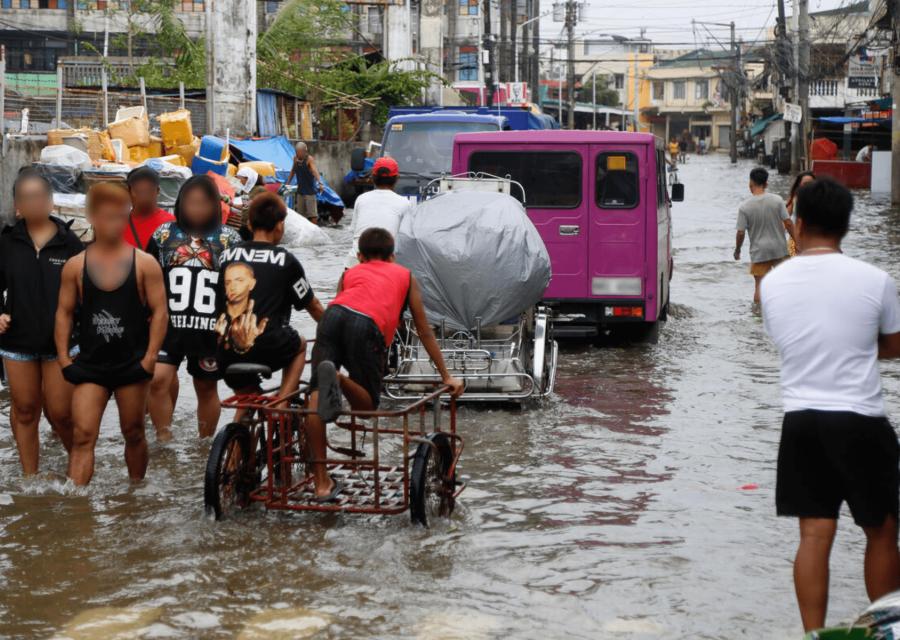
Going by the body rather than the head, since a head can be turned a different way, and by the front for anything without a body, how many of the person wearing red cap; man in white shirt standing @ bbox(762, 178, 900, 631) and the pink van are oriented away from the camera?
3

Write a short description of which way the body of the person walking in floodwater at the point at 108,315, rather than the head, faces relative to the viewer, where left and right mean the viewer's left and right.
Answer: facing the viewer

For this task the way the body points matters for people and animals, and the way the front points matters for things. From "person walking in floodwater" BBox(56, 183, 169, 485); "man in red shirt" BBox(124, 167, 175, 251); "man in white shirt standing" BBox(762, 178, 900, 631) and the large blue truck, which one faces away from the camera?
the man in white shirt standing

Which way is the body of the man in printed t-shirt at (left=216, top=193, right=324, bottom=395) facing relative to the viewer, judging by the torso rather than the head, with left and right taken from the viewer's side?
facing away from the viewer and to the right of the viewer

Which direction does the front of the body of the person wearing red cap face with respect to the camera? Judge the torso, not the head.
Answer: away from the camera

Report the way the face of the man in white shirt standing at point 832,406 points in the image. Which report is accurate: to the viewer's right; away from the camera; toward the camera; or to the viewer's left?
away from the camera

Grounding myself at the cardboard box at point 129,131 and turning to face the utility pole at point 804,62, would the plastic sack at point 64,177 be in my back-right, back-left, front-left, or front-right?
back-right

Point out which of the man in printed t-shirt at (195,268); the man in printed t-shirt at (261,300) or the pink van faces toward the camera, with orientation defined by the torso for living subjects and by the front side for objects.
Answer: the man in printed t-shirt at (195,268)

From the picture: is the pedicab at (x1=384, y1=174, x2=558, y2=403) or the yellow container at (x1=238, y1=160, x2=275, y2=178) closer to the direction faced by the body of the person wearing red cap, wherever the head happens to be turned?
the yellow container

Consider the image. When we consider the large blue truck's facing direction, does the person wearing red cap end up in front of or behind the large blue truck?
in front

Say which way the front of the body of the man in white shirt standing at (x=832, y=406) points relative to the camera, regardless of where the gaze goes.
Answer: away from the camera

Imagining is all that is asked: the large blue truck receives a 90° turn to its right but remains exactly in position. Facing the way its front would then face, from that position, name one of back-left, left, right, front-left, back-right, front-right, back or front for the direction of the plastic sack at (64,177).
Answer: front-left

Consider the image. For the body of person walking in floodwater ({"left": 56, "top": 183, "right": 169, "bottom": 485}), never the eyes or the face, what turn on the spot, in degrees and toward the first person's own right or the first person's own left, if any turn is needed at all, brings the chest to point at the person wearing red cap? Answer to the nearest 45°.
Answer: approximately 135° to the first person's own left

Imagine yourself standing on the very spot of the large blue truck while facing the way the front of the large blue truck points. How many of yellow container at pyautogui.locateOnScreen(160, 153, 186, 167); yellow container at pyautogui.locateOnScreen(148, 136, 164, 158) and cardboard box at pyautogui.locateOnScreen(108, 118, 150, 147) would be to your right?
3

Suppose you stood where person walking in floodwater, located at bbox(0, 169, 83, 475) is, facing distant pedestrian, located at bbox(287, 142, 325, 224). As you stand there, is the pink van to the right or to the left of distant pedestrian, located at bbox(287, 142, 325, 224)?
right
